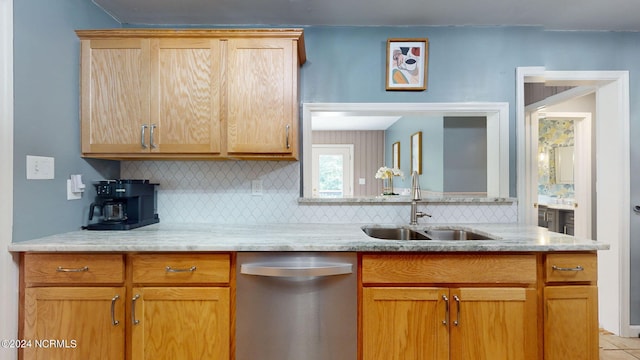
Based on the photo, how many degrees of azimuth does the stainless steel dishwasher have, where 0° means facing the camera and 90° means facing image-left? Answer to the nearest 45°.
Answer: approximately 0°

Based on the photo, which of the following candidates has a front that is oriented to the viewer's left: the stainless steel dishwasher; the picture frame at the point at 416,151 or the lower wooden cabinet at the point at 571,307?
the picture frame

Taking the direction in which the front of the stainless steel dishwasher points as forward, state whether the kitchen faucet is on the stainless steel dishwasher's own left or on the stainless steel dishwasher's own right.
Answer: on the stainless steel dishwasher's own left

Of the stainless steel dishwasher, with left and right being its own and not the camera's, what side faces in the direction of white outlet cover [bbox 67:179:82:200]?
right

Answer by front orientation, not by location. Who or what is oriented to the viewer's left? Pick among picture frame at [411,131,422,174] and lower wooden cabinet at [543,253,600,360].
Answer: the picture frame

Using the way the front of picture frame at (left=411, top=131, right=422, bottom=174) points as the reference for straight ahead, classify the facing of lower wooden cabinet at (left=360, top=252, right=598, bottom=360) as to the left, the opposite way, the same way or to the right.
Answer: to the left

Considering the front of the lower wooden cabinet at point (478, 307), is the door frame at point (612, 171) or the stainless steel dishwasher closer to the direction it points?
the stainless steel dishwasher

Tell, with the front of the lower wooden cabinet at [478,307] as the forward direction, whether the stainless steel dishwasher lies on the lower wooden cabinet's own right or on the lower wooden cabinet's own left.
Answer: on the lower wooden cabinet's own right

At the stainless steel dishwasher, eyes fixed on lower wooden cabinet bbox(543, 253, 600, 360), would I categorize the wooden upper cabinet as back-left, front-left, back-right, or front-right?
back-left

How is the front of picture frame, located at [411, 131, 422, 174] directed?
to the viewer's left
